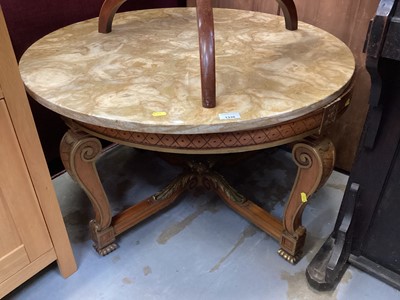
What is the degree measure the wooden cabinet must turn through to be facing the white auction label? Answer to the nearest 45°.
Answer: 0° — it already faces it

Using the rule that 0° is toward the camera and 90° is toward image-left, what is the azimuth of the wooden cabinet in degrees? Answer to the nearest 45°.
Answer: approximately 315°
